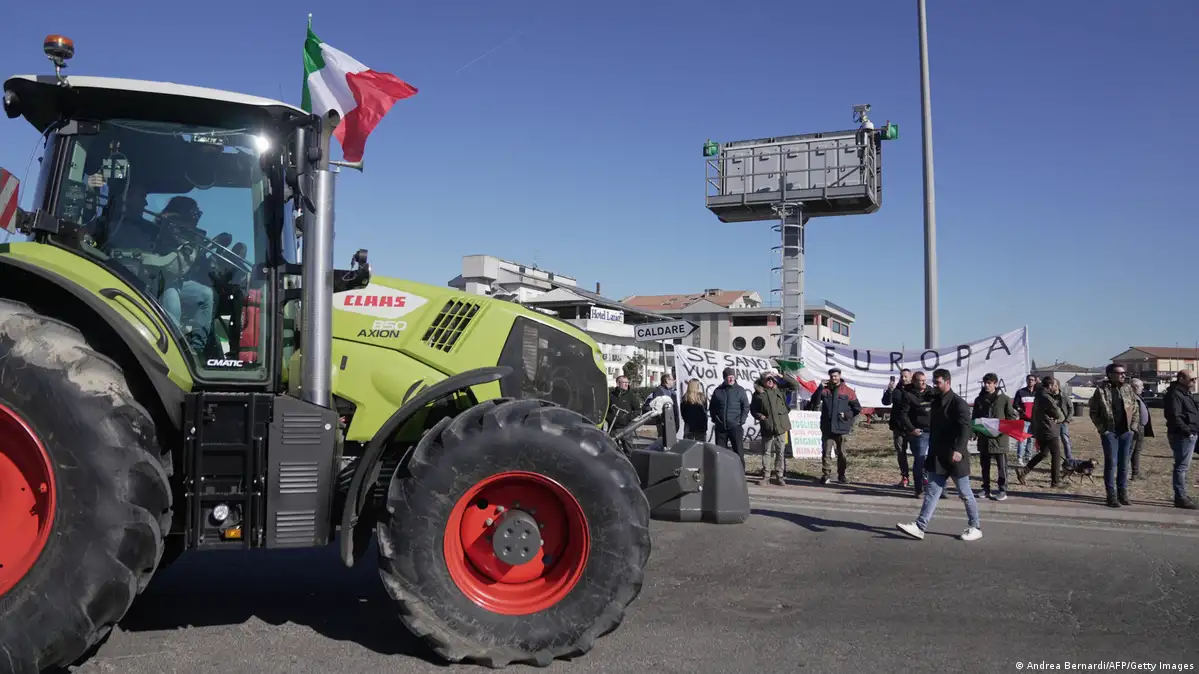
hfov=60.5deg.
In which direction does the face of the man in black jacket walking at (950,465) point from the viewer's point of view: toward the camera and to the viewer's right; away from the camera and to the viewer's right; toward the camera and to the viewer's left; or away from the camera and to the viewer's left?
toward the camera and to the viewer's left

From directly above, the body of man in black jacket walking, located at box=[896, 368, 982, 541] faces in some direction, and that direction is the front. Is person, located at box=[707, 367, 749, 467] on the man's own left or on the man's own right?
on the man's own right

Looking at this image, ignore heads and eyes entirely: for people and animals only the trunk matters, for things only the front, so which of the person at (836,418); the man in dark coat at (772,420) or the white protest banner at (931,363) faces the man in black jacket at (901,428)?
the white protest banner

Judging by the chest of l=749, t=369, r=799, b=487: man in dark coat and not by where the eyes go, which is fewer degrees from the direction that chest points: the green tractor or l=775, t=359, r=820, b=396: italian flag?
the green tractor

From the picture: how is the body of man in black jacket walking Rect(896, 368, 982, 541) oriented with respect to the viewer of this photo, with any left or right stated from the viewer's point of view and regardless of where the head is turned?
facing to the left of the viewer

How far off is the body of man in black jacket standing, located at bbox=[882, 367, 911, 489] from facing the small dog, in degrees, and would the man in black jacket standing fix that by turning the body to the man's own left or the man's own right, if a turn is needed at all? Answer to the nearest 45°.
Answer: approximately 90° to the man's own left

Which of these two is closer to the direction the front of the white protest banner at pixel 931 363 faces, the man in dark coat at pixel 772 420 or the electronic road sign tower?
the man in dark coat

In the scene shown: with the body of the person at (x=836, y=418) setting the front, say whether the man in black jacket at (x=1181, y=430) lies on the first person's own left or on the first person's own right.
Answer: on the first person's own left

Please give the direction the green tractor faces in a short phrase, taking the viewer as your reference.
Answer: facing to the right of the viewer

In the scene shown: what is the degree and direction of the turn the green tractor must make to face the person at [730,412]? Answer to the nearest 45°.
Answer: approximately 45° to its left

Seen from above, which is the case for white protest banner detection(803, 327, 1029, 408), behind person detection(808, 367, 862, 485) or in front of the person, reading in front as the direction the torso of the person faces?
behind

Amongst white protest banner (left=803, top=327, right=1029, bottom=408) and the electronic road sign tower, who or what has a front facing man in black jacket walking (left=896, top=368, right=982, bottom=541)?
the white protest banner

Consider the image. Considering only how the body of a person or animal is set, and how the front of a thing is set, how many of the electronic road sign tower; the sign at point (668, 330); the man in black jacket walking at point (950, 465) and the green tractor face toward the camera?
1

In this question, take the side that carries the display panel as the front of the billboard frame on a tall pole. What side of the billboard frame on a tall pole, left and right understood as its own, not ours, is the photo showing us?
back
